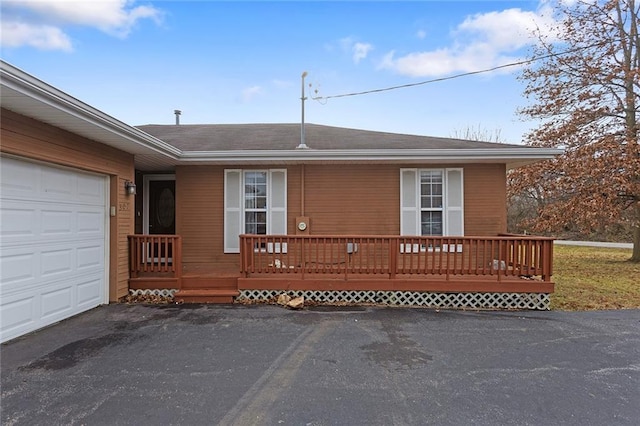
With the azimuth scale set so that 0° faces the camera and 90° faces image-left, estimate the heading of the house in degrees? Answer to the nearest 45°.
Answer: approximately 0°

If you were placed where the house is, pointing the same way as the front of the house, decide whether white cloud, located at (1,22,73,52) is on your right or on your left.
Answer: on your right

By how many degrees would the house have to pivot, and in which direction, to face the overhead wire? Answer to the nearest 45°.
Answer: approximately 135° to its left

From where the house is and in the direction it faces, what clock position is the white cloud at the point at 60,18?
The white cloud is roughly at 4 o'clock from the house.

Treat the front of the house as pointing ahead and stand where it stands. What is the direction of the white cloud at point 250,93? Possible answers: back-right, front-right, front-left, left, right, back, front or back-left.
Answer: back

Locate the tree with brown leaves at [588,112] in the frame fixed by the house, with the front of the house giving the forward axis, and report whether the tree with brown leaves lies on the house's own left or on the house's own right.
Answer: on the house's own left

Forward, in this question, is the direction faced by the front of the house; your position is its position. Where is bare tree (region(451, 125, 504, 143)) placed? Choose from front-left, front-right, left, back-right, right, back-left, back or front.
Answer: back-left
